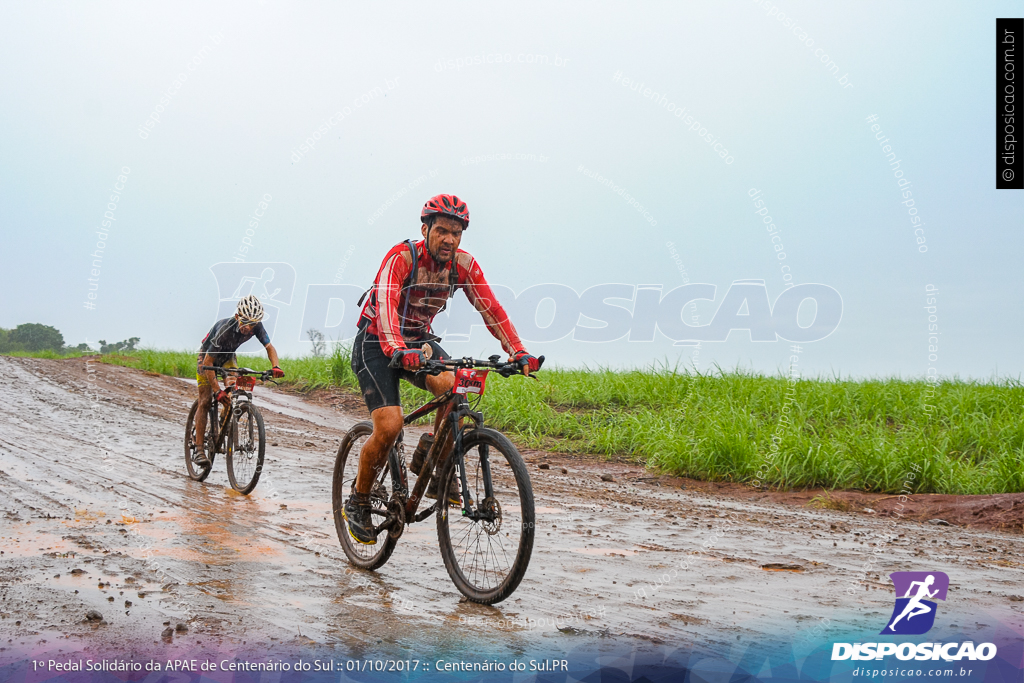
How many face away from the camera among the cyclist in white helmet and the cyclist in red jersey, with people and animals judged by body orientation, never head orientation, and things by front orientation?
0

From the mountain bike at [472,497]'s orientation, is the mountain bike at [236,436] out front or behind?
behind

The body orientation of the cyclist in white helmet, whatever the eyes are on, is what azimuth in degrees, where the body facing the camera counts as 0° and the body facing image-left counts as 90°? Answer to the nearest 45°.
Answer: approximately 315°

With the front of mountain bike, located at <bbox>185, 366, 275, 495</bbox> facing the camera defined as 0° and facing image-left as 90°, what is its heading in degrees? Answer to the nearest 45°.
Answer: approximately 315°

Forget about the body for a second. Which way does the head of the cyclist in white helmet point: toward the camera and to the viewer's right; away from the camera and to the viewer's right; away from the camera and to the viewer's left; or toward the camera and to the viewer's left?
toward the camera and to the viewer's right

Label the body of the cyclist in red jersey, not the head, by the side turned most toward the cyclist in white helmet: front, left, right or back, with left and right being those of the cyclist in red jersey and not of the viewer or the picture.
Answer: back

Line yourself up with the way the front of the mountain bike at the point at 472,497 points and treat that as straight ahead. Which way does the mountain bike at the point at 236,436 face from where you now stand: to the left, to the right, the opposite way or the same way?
the same way

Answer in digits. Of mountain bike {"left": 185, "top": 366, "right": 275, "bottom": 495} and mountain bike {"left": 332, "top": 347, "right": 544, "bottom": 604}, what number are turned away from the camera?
0

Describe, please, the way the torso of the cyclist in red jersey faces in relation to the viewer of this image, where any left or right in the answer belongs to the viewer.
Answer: facing the viewer and to the right of the viewer

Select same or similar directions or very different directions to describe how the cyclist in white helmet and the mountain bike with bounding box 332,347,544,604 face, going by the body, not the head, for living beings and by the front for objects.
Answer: same or similar directions
